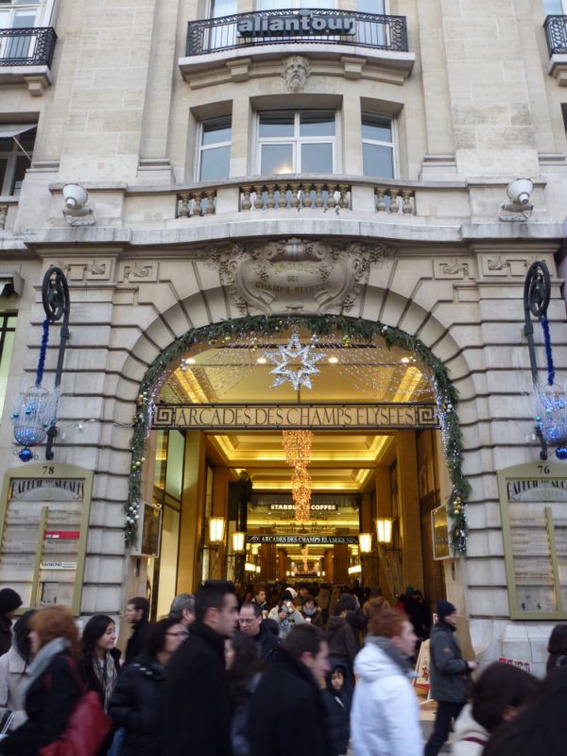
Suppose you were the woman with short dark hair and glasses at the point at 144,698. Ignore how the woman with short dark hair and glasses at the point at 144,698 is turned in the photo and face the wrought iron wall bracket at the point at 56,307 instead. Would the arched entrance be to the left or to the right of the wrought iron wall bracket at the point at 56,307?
right

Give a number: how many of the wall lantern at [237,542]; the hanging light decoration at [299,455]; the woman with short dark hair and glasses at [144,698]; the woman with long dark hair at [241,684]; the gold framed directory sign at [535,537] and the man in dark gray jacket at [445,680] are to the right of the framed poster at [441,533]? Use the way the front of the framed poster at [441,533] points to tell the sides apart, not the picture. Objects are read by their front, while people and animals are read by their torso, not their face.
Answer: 2

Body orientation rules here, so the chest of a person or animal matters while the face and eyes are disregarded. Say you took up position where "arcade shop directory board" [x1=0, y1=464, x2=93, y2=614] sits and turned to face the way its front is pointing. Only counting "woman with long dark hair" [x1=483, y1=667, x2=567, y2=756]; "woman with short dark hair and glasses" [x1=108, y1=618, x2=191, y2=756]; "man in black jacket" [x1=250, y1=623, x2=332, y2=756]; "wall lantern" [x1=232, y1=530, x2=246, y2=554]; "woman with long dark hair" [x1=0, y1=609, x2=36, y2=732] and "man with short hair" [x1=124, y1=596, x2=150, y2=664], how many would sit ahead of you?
5
